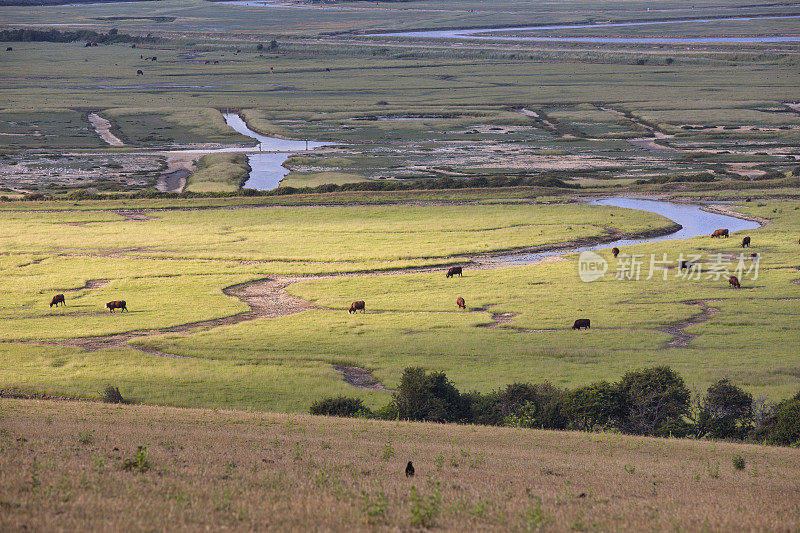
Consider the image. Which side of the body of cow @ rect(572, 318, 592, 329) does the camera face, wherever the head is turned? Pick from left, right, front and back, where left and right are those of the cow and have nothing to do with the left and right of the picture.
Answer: left

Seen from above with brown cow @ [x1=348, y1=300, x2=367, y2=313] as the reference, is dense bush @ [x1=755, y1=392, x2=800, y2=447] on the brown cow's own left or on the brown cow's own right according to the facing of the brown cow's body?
on the brown cow's own left

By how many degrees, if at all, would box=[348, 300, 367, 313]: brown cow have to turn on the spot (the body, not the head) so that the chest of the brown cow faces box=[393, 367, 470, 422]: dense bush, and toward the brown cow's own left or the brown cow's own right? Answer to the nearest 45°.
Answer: approximately 90° to the brown cow's own left

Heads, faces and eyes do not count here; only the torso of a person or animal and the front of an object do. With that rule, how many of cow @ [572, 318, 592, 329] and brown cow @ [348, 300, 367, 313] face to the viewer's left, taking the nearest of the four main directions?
2

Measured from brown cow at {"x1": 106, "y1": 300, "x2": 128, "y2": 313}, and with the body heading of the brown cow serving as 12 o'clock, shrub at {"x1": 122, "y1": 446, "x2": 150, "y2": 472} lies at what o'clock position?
The shrub is roughly at 9 o'clock from the brown cow.

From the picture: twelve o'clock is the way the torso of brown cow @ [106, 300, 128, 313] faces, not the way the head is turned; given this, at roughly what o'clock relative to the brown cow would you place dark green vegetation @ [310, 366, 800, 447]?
The dark green vegetation is roughly at 8 o'clock from the brown cow.

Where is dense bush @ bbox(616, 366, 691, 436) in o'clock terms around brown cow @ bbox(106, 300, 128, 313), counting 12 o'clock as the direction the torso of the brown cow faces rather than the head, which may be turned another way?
The dense bush is roughly at 8 o'clock from the brown cow.

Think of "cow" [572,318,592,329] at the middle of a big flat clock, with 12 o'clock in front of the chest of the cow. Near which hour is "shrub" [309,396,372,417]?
The shrub is roughly at 10 o'clock from the cow.

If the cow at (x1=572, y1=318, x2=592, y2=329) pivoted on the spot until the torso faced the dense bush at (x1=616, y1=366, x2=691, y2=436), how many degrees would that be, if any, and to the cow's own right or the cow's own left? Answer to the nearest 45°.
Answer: approximately 90° to the cow's own left

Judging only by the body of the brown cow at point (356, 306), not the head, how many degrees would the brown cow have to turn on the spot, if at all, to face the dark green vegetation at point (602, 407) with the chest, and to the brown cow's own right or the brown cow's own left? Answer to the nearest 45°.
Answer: approximately 135° to the brown cow's own left

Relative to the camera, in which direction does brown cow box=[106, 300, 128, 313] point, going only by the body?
to the viewer's left

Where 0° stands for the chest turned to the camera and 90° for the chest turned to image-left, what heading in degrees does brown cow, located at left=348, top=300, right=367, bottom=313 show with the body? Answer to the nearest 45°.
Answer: approximately 90°
